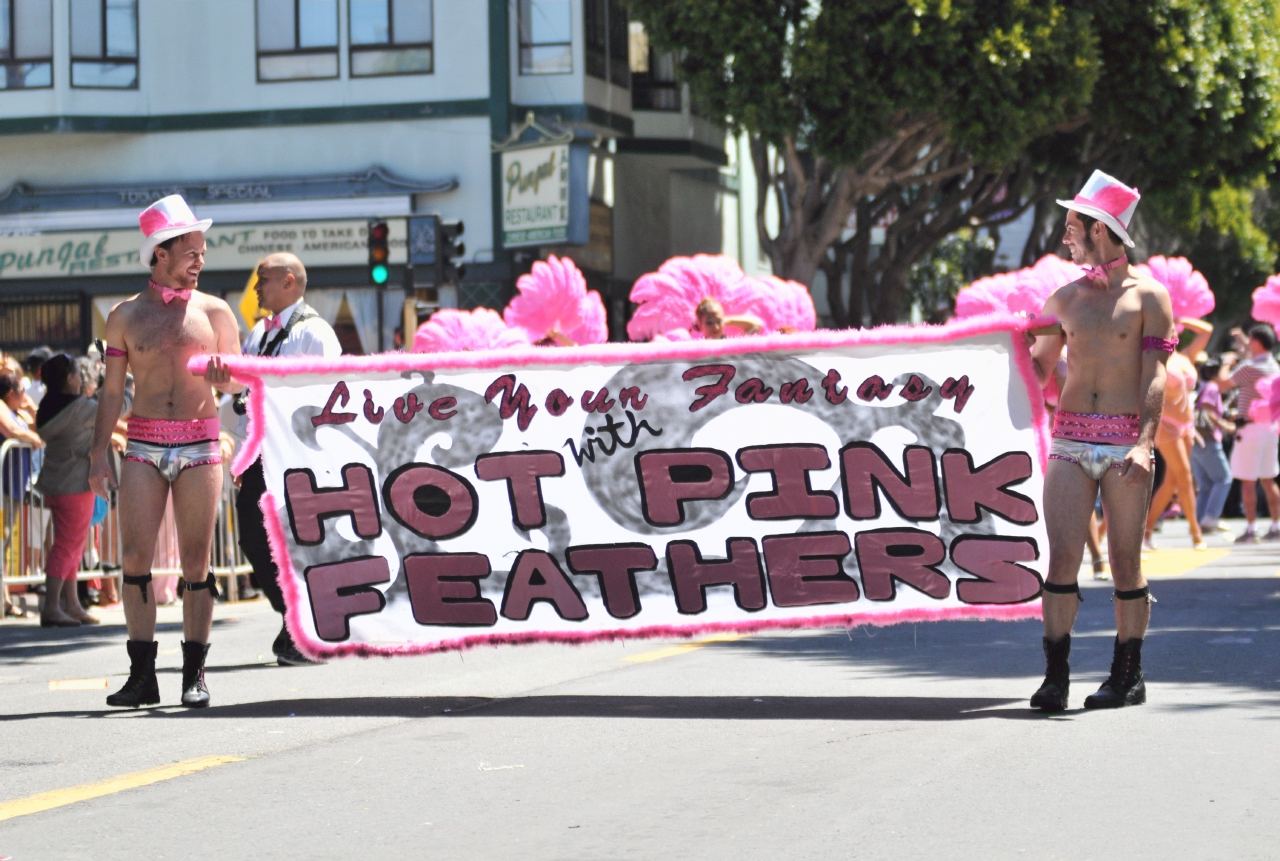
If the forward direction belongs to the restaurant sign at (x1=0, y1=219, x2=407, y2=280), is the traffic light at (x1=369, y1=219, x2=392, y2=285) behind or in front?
in front

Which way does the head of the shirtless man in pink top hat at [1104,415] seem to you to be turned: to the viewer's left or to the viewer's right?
to the viewer's left

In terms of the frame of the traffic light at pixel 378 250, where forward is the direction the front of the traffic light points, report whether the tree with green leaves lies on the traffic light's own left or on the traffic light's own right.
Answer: on the traffic light's own left

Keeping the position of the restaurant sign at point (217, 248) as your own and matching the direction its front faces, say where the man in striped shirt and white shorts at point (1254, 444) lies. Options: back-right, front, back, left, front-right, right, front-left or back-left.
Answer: front-left

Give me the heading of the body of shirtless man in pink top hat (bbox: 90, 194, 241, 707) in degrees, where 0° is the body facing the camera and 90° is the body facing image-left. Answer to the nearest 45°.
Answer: approximately 0°

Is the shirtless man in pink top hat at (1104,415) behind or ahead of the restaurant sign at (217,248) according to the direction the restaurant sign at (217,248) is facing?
ahead

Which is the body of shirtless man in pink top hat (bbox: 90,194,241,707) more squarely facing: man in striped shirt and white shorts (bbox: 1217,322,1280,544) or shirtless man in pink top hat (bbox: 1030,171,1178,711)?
the shirtless man in pink top hat

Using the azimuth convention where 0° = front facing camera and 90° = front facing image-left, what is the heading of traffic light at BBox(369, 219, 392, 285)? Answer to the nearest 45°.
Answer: approximately 0°

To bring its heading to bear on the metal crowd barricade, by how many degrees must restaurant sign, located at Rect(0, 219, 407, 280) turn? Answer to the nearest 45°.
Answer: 0° — it already faces it

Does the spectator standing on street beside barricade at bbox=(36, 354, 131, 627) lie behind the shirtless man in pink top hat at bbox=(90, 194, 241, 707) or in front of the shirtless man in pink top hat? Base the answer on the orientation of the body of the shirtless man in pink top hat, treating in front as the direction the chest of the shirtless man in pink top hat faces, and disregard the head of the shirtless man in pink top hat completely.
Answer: behind
